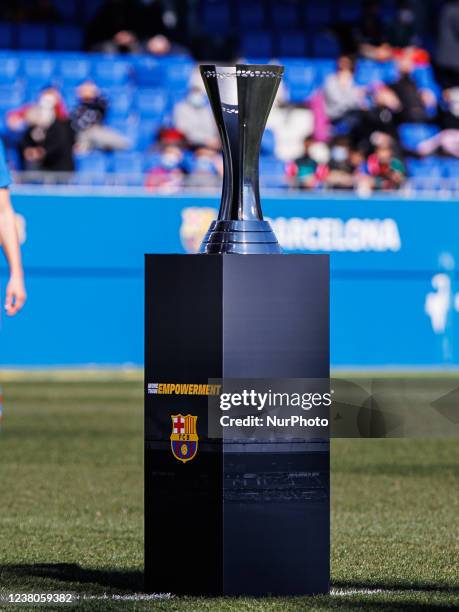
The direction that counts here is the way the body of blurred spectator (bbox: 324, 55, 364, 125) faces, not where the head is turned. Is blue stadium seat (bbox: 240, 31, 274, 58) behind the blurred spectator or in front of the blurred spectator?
behind

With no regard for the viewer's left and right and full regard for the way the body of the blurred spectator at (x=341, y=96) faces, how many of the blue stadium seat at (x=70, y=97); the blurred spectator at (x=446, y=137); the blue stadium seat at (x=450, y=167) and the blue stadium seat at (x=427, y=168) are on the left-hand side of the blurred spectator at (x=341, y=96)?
3

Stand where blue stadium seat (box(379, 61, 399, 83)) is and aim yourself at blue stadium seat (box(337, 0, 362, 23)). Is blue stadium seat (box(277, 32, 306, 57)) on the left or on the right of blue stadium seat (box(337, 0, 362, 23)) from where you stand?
left

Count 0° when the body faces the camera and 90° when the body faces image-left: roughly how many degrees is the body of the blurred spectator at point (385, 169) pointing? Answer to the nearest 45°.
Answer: approximately 0°

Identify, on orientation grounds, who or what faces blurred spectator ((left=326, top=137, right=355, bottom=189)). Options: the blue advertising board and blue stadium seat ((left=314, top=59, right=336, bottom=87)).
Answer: the blue stadium seat

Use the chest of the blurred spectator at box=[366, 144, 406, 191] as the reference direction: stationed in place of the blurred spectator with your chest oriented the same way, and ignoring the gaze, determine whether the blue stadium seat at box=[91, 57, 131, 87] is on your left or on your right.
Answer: on your right

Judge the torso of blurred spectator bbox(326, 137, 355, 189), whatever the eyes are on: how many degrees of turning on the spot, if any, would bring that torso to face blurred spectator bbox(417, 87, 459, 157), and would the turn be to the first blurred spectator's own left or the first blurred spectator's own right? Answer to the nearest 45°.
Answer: approximately 135° to the first blurred spectator's own left
